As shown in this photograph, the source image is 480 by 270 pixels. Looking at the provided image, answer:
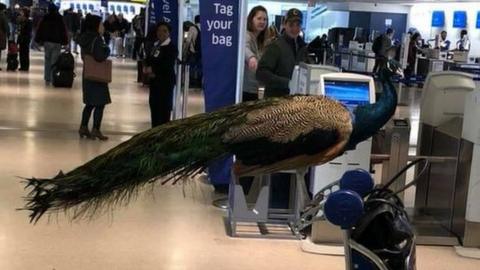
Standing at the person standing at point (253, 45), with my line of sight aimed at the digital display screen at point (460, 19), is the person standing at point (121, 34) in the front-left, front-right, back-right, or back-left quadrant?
front-left

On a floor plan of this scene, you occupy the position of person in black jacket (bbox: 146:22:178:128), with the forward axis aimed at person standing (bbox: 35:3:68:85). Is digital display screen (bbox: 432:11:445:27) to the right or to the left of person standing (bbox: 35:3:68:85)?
right

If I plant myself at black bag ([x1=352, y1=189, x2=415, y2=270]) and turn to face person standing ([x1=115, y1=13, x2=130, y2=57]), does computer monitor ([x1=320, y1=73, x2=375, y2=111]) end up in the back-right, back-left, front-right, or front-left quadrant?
front-right

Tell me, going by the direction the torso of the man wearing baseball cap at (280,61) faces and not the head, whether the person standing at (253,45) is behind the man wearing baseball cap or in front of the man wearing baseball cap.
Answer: behind

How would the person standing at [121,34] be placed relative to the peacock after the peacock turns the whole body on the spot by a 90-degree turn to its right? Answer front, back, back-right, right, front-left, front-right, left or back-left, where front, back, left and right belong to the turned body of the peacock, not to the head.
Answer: back

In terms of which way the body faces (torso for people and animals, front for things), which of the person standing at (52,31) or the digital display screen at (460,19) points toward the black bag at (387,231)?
the digital display screen

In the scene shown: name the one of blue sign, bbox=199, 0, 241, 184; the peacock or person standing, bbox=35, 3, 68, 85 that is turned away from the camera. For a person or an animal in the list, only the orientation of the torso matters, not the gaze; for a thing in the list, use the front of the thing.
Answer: the person standing

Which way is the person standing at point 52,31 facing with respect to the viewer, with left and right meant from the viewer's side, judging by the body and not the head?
facing away from the viewer

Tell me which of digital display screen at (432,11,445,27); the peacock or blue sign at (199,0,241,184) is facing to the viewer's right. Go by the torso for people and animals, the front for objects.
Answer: the peacock

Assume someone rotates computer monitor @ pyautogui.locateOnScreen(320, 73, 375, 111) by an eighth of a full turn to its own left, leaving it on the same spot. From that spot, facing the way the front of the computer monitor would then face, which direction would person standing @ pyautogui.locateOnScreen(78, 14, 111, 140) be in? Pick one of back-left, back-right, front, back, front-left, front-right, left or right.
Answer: back

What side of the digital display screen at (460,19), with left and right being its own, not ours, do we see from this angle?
front

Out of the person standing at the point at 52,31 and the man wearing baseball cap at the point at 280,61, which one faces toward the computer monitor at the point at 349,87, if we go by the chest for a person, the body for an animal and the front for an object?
the man wearing baseball cap

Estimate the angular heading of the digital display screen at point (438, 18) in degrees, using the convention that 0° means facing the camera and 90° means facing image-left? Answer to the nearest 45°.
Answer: approximately 0°

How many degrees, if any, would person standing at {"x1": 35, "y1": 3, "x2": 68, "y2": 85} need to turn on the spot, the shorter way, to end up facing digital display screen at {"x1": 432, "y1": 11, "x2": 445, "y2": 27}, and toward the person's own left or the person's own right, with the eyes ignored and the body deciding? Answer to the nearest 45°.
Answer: approximately 45° to the person's own right
